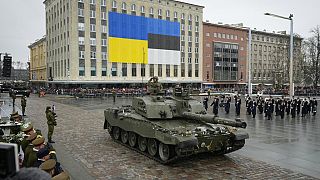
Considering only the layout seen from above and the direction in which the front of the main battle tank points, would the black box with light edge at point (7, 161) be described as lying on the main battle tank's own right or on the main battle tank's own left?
on the main battle tank's own right

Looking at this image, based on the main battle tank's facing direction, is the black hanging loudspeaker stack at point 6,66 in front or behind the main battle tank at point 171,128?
behind

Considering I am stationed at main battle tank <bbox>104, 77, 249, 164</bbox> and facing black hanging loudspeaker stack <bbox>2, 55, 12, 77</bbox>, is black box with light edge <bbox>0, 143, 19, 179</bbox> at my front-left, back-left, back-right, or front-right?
back-left

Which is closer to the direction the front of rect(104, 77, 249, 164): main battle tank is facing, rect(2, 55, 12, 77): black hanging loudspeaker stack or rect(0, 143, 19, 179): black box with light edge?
the black box with light edge

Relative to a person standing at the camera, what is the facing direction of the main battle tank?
facing the viewer and to the right of the viewer
